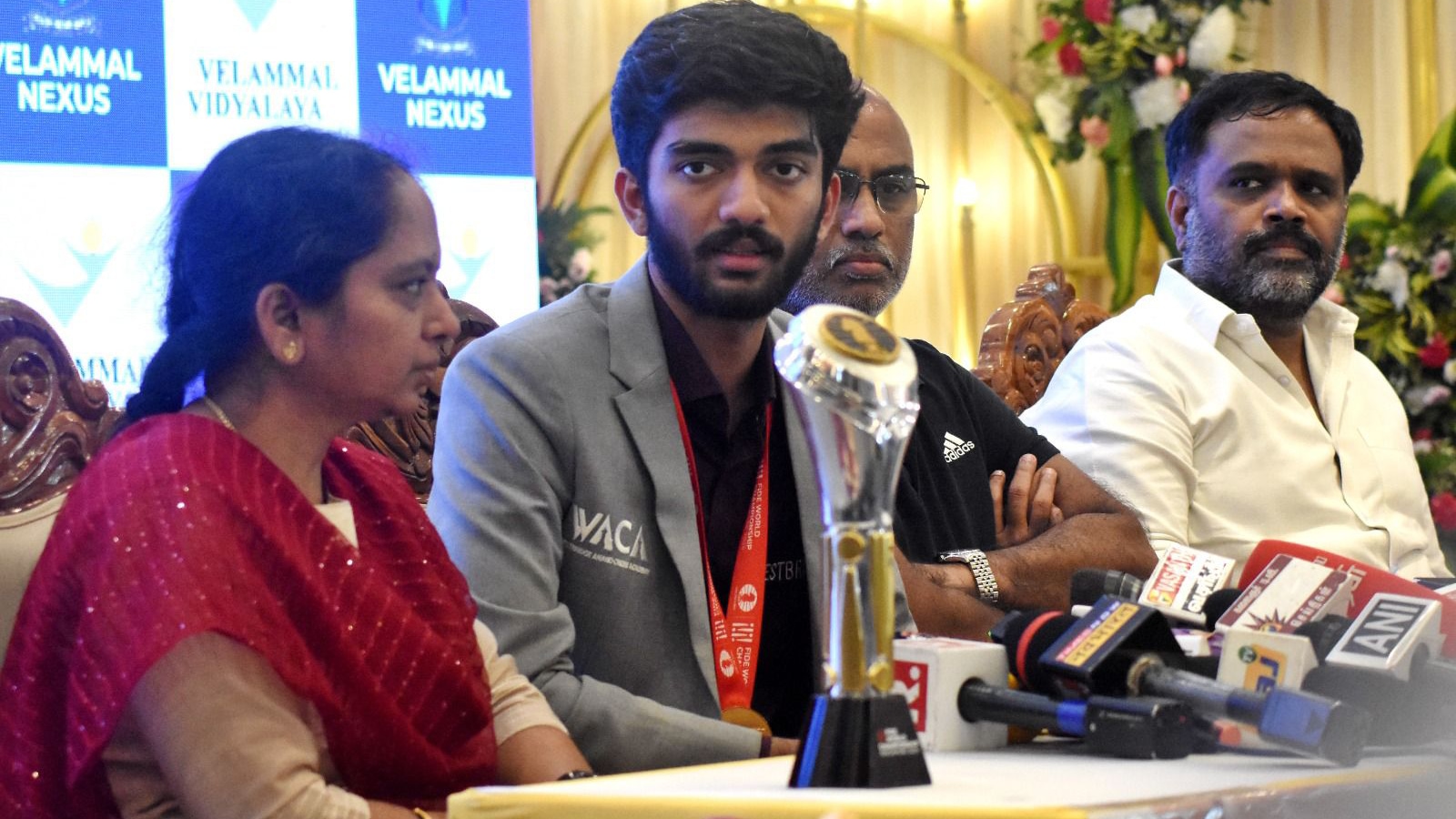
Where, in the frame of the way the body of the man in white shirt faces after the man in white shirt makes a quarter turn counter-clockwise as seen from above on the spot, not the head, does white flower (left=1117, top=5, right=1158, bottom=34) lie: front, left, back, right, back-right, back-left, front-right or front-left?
front-left

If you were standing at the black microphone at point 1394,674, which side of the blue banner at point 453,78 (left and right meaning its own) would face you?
front

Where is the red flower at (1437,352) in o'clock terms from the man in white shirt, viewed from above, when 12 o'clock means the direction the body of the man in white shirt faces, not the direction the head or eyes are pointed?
The red flower is roughly at 8 o'clock from the man in white shirt.

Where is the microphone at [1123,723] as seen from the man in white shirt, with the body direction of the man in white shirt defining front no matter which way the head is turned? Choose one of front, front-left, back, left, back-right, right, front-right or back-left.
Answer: front-right

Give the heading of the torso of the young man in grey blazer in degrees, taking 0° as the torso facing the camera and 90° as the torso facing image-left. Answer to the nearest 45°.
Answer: approximately 315°

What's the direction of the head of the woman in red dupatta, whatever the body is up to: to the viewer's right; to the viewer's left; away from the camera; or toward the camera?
to the viewer's right

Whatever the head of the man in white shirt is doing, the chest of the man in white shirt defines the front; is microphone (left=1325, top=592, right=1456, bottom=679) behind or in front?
in front

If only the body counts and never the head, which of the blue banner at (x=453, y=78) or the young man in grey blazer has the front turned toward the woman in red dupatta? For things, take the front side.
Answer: the blue banner

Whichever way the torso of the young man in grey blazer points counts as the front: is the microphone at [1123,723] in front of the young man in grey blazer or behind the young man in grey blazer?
in front
